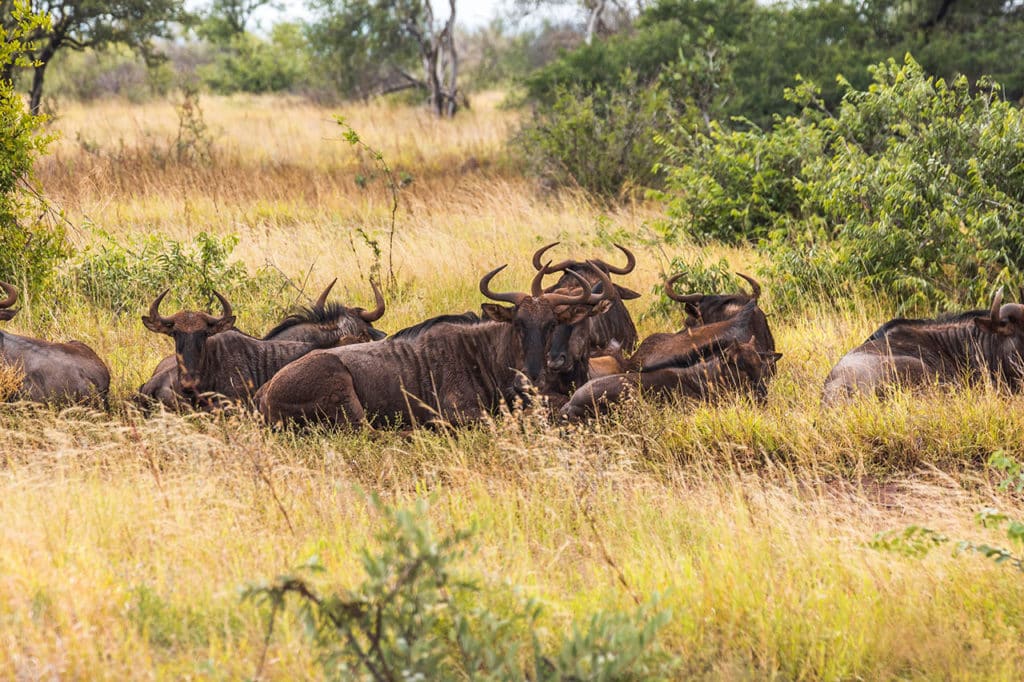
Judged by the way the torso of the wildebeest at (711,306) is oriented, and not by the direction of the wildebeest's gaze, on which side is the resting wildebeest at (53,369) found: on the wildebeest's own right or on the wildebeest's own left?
on the wildebeest's own right

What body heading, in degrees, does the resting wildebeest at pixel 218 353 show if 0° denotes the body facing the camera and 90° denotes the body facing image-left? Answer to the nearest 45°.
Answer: approximately 45°

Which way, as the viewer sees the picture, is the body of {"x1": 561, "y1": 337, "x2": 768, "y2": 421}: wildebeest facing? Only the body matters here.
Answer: to the viewer's right

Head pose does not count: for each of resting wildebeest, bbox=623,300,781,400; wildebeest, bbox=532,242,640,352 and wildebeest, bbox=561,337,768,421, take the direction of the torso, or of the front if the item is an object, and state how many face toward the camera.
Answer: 1

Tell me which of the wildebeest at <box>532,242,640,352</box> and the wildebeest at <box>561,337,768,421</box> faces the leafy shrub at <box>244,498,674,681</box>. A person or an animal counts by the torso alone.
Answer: the wildebeest at <box>532,242,640,352</box>

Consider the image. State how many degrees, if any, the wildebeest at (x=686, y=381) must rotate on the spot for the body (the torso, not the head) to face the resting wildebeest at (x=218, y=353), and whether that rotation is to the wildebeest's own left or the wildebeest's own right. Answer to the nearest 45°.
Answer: approximately 180°

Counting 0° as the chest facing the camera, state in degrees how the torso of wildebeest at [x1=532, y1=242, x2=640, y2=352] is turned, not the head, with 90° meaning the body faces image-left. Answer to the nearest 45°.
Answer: approximately 0°

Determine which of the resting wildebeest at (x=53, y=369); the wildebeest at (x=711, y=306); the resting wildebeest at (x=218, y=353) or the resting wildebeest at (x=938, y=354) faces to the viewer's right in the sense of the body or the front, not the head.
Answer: the resting wildebeest at (x=938, y=354)

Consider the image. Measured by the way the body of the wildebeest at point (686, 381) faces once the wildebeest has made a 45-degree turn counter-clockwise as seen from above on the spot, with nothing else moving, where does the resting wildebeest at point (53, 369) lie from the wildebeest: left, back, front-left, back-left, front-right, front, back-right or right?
back-left

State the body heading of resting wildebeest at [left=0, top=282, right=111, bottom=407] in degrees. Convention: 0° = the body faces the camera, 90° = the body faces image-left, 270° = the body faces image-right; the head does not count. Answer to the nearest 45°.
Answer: approximately 90°

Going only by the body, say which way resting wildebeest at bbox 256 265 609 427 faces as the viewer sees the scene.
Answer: to the viewer's right

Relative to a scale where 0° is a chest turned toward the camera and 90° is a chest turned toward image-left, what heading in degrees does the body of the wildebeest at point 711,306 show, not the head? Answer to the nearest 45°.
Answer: approximately 0°

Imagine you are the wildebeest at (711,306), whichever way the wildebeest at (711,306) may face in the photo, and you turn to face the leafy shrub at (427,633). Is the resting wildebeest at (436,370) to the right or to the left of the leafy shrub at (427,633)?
right

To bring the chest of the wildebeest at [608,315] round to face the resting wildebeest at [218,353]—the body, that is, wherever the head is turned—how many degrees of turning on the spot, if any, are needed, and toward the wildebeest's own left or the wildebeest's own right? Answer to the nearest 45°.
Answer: approximately 45° to the wildebeest's own right

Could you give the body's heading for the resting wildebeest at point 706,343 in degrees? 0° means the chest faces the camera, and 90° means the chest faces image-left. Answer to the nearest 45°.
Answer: approximately 270°

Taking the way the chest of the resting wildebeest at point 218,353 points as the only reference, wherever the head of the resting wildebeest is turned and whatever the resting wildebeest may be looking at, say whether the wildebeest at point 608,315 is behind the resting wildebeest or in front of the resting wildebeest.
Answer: behind

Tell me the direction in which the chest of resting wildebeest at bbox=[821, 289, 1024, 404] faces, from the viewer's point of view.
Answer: to the viewer's right

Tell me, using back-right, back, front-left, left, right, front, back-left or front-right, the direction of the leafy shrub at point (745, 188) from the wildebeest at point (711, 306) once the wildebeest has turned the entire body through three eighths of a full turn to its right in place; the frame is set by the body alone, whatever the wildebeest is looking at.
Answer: front-right
